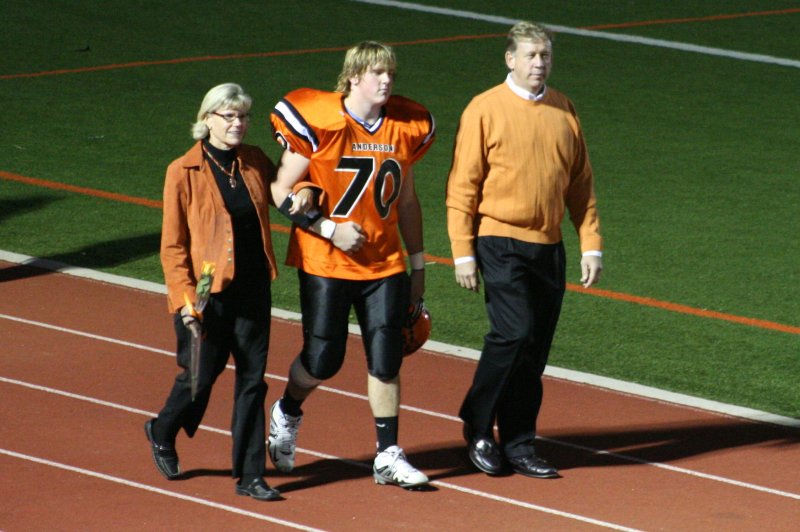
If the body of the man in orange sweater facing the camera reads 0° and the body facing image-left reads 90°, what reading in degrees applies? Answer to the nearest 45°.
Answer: approximately 315°

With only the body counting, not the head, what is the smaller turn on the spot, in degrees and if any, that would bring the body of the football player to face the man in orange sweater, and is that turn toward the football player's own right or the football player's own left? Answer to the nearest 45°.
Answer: approximately 45° to the football player's own left

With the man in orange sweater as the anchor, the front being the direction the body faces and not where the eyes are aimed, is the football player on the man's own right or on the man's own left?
on the man's own right

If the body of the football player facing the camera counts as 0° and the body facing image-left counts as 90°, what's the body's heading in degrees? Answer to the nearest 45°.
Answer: approximately 315°
